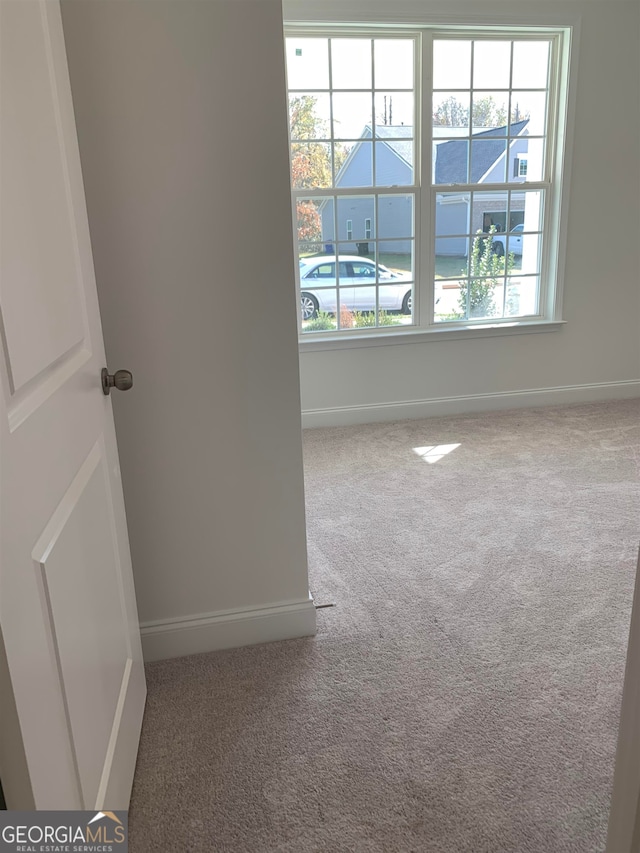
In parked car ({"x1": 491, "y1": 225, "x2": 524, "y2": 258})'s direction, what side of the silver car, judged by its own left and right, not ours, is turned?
left

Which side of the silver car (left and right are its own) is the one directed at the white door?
right

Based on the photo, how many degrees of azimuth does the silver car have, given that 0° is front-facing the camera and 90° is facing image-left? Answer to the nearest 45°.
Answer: approximately 270°
